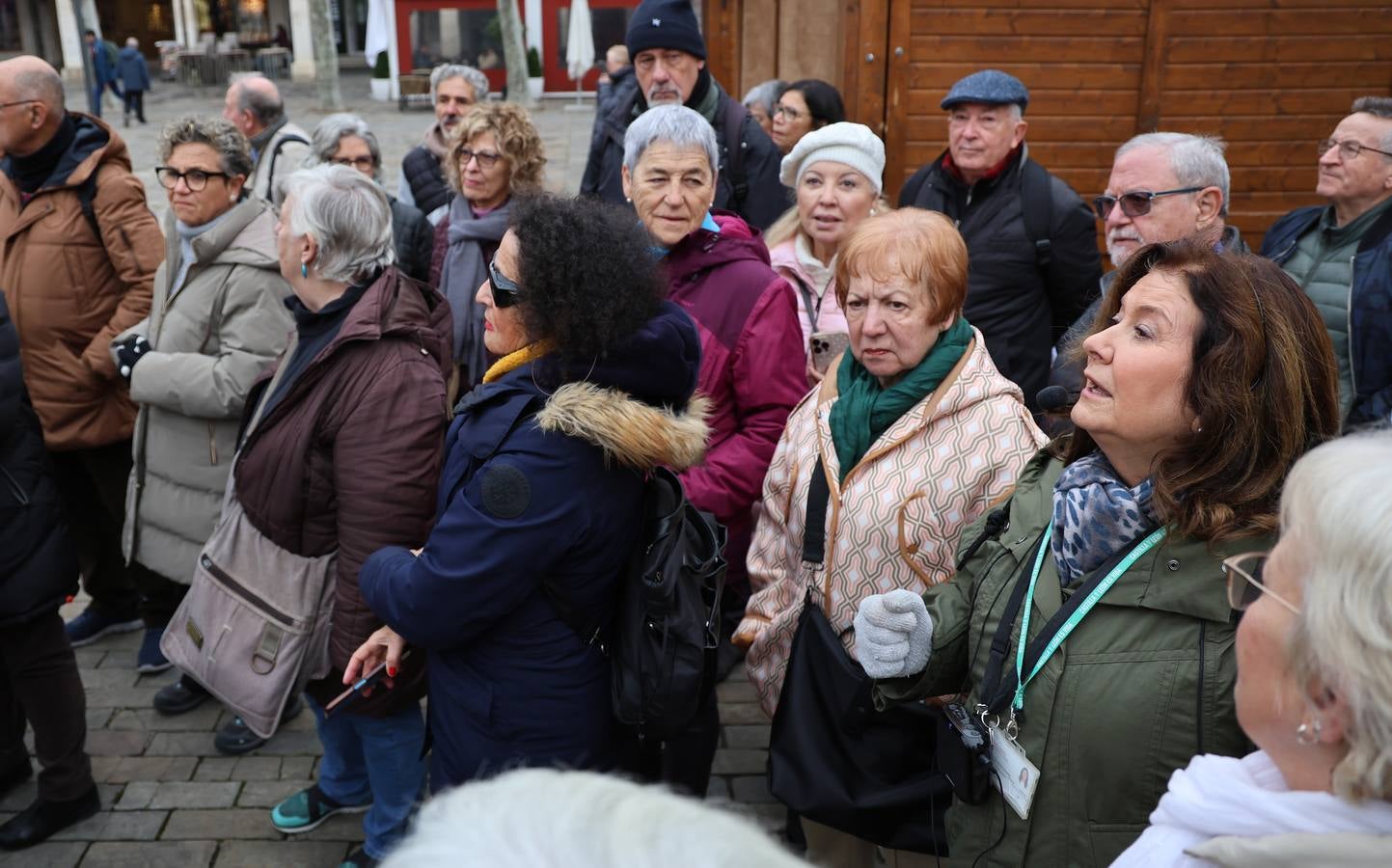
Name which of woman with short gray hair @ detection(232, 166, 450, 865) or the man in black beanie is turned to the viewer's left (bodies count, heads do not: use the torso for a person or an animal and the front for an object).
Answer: the woman with short gray hair

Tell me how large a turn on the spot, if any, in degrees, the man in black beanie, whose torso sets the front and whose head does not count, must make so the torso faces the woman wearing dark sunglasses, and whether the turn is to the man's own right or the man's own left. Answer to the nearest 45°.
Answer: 0° — they already face them

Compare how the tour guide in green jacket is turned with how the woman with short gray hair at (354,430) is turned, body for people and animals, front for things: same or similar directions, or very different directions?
same or similar directions

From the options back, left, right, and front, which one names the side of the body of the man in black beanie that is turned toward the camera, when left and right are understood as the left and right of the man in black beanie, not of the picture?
front

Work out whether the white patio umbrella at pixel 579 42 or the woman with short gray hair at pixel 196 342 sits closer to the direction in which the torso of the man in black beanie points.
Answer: the woman with short gray hair

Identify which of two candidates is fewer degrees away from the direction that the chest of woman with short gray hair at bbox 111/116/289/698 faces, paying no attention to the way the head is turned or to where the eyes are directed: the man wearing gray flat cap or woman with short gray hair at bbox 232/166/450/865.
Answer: the woman with short gray hair

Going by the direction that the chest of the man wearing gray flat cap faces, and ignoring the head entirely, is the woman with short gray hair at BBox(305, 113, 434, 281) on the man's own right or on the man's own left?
on the man's own right

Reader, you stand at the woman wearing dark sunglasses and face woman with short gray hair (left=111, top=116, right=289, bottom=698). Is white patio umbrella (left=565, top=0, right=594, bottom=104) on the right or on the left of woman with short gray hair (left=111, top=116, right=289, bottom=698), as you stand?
right

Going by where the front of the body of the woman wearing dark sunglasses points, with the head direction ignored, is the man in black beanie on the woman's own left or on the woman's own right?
on the woman's own right

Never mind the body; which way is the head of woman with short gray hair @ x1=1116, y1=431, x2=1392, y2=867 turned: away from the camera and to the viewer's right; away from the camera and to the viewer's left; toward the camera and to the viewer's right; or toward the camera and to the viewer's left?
away from the camera and to the viewer's left

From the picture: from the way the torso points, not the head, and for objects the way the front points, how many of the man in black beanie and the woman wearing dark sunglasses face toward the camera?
1

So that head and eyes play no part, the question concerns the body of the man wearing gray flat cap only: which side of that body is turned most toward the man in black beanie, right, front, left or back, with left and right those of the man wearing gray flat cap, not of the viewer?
right

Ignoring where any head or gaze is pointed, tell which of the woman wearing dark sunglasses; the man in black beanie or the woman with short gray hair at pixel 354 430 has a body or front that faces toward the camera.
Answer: the man in black beanie

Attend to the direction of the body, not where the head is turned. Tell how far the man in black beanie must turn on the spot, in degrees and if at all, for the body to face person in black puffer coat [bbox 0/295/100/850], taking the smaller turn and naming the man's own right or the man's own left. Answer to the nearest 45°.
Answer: approximately 45° to the man's own right

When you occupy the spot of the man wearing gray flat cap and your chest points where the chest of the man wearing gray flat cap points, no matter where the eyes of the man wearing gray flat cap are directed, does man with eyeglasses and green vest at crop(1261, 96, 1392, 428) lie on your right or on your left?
on your left

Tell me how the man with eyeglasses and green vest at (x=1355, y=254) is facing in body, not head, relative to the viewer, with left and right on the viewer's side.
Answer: facing the viewer and to the left of the viewer

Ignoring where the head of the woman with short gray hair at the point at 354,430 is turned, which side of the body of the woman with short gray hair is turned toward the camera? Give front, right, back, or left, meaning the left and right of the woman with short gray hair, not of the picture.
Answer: left

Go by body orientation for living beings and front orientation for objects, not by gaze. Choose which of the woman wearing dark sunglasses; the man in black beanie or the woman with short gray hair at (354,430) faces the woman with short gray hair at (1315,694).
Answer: the man in black beanie
